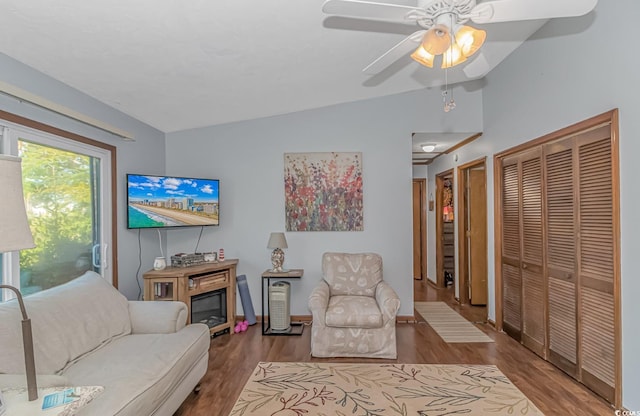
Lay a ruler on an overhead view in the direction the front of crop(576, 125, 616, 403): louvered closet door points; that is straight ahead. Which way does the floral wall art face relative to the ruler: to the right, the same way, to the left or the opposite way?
to the left

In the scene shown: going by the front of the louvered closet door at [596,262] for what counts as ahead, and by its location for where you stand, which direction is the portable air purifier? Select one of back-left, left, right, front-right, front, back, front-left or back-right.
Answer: front-right

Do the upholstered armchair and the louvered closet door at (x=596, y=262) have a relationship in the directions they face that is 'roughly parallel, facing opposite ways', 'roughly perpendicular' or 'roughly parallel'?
roughly perpendicular

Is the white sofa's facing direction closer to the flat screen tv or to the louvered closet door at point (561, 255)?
the louvered closet door

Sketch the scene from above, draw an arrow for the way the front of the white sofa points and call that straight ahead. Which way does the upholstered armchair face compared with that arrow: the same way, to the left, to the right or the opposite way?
to the right

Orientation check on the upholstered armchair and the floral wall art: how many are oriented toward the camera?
2

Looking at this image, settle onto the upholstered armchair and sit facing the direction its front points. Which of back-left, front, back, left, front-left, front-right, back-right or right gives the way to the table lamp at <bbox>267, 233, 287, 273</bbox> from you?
back-right

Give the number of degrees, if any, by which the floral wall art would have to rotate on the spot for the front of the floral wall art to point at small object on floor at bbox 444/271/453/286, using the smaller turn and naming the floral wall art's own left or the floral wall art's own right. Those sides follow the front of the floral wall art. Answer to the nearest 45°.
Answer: approximately 135° to the floral wall art's own left

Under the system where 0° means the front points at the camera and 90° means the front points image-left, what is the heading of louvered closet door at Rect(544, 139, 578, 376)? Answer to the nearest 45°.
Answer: approximately 45°

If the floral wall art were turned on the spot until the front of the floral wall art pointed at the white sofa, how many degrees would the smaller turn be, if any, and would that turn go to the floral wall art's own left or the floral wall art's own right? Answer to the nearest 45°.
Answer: approximately 45° to the floral wall art's own right
